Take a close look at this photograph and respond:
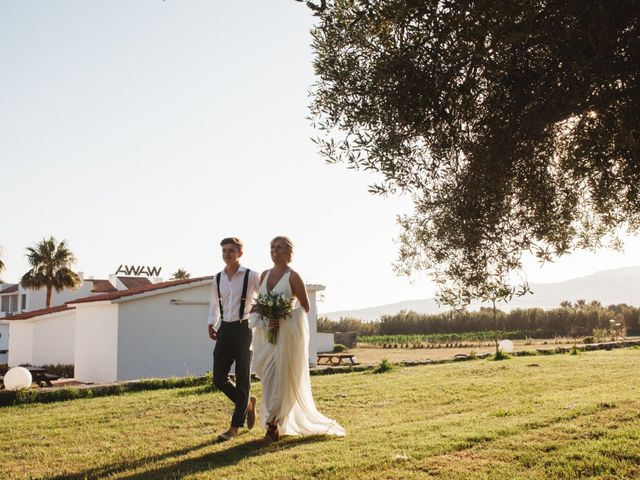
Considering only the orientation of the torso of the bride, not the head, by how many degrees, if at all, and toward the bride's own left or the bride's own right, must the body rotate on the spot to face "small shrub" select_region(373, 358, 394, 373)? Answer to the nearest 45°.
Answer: approximately 135° to the bride's own right

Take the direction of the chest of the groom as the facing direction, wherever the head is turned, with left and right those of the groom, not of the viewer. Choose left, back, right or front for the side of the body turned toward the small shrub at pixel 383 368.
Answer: back

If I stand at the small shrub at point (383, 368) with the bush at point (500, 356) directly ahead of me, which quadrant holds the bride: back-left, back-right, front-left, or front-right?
back-right

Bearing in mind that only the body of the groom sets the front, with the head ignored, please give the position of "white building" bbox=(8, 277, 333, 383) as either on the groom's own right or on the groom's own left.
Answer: on the groom's own right

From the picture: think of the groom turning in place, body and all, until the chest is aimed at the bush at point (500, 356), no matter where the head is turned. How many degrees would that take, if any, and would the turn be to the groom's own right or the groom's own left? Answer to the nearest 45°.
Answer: approximately 180°

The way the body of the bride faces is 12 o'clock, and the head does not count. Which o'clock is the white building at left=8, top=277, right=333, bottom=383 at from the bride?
The white building is roughly at 4 o'clock from the bride.

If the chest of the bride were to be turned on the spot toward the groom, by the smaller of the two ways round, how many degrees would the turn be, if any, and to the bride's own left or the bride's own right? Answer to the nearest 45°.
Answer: approximately 45° to the bride's own right

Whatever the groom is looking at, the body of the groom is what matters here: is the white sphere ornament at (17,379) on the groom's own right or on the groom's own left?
on the groom's own right

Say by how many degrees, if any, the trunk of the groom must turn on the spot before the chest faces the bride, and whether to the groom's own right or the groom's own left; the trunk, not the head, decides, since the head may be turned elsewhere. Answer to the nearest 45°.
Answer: approximately 90° to the groom's own left

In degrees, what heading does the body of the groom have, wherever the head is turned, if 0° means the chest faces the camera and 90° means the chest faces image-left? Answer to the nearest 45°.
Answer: approximately 45°
